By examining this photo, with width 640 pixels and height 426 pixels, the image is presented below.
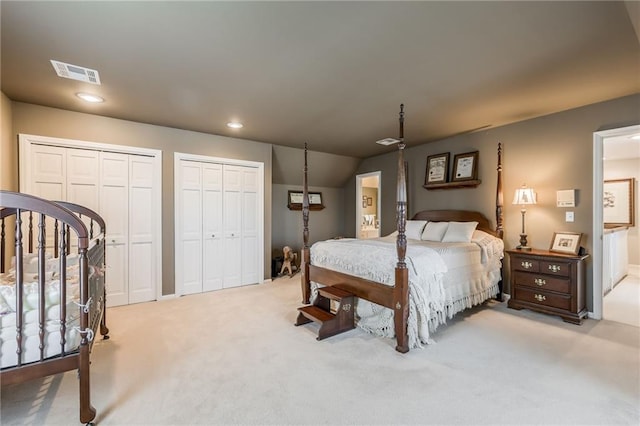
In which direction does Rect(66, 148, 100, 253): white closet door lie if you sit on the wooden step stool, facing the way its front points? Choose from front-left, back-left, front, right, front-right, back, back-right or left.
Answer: front-right

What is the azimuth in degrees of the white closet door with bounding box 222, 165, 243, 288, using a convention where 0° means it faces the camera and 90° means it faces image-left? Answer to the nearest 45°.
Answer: approximately 315°

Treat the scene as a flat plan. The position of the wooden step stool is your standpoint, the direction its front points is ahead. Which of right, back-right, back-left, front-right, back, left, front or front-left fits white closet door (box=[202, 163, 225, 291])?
right

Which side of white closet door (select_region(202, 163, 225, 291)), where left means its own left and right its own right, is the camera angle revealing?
front

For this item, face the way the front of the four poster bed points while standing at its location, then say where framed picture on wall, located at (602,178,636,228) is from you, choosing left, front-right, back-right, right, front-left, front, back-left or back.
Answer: back

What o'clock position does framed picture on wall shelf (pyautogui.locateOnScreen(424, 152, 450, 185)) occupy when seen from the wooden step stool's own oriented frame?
The framed picture on wall shelf is roughly at 6 o'clock from the wooden step stool.

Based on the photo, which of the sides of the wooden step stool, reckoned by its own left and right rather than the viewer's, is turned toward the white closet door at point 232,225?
right

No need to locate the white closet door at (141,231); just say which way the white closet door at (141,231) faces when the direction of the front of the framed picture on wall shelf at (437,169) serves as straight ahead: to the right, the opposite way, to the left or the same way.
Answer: to the left

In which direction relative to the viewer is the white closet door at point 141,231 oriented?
toward the camera

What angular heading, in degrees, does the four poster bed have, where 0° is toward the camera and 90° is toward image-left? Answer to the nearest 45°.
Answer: approximately 45°

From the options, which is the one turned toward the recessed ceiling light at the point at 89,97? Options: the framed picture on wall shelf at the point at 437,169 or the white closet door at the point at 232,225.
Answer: the framed picture on wall shelf

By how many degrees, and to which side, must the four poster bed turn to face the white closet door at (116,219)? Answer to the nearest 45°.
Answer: approximately 45° to its right

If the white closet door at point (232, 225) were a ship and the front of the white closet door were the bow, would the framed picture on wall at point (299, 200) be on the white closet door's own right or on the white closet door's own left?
on the white closet door's own left

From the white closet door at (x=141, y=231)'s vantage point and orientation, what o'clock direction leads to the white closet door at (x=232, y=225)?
the white closet door at (x=232, y=225) is roughly at 9 o'clock from the white closet door at (x=141, y=231).

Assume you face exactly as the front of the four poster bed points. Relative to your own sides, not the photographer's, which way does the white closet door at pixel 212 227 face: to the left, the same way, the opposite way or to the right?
to the left
